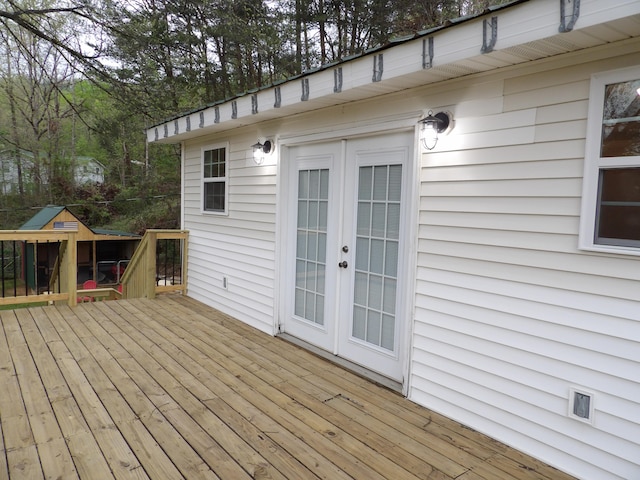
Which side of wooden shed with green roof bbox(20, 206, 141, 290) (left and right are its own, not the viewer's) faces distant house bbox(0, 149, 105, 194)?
back

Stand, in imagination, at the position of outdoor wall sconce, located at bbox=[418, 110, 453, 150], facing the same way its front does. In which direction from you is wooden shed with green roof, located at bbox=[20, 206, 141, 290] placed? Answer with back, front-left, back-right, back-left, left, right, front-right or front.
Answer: right

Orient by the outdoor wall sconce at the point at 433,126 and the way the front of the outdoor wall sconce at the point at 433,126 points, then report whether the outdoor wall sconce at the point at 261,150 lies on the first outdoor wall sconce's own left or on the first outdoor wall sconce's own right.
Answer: on the first outdoor wall sconce's own right

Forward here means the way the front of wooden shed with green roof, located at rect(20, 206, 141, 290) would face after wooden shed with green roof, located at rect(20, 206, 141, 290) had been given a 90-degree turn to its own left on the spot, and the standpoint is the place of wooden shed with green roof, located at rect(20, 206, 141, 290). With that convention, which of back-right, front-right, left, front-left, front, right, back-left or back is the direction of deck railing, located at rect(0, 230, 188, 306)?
back-right

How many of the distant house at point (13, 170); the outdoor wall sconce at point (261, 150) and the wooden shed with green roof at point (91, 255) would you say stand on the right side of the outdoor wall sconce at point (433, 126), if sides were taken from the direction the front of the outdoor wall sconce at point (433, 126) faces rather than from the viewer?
3

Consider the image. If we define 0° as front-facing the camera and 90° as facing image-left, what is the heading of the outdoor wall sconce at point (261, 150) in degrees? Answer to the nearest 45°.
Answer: approximately 45°

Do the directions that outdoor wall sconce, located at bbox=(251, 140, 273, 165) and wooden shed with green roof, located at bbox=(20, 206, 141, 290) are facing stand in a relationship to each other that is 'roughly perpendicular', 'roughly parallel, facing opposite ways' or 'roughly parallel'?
roughly perpendicular

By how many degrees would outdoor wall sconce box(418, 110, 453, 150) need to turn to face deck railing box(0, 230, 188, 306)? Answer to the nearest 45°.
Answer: approximately 45° to its right

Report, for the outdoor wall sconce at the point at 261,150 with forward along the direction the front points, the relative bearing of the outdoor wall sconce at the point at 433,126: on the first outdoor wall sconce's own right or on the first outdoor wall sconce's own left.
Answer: on the first outdoor wall sconce's own left

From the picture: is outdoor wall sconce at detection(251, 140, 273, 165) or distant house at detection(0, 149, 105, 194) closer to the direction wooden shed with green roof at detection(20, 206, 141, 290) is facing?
the outdoor wall sconce

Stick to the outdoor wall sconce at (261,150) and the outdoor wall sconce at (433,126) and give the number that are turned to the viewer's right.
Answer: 0
